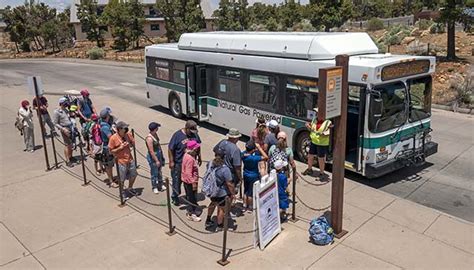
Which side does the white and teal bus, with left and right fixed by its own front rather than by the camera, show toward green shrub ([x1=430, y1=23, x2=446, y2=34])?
left

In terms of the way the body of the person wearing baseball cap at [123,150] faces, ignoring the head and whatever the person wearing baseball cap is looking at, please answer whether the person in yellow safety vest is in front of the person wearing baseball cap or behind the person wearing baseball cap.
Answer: in front

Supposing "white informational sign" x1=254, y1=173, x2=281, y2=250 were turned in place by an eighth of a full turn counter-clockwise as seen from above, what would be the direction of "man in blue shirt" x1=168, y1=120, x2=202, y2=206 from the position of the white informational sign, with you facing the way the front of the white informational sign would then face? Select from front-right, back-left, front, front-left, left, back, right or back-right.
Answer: back-left

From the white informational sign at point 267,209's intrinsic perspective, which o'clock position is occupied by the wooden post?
The wooden post is roughly at 10 o'clock from the white informational sign.

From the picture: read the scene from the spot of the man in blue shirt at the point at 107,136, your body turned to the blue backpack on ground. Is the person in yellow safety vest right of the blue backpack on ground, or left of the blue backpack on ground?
left

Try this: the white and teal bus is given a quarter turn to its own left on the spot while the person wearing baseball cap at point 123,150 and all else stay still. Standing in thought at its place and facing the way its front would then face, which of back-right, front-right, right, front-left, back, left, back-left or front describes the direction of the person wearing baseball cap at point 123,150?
back

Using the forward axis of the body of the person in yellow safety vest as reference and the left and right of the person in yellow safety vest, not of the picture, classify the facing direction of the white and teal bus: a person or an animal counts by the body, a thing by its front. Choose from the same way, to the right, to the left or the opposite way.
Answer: to the left

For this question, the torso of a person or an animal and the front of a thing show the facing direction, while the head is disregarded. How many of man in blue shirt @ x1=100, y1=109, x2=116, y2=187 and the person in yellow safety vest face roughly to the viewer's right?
1

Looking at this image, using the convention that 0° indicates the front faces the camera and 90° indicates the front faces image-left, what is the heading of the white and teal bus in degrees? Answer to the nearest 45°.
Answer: approximately 315°

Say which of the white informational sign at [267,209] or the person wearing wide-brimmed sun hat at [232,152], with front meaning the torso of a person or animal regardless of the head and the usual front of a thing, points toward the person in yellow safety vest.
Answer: the person wearing wide-brimmed sun hat

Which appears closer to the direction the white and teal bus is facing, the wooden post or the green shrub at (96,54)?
the wooden post

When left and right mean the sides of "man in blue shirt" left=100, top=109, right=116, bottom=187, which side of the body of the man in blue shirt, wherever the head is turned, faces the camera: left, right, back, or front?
right

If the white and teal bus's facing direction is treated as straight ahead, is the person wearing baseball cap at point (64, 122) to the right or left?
on its right
